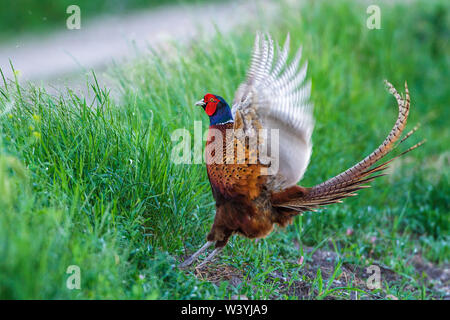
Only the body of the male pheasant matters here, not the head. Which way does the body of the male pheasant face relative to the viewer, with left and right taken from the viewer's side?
facing to the left of the viewer
